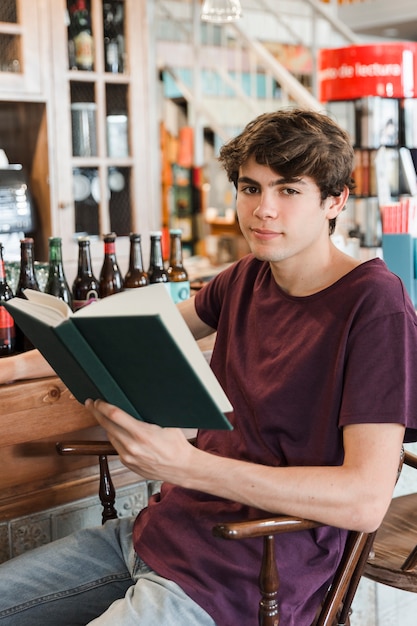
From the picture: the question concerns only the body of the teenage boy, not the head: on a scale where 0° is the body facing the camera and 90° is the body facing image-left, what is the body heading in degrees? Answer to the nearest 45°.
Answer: approximately 45°

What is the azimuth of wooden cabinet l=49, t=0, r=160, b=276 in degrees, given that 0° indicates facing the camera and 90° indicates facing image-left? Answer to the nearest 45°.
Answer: approximately 0°

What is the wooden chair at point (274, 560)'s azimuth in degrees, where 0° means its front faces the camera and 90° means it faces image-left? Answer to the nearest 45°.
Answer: approximately 45°

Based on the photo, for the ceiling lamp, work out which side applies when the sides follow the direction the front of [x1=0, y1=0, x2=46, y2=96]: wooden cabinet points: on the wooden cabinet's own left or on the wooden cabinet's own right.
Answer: on the wooden cabinet's own left

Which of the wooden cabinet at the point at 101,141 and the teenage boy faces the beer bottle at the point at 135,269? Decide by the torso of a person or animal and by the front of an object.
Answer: the wooden cabinet

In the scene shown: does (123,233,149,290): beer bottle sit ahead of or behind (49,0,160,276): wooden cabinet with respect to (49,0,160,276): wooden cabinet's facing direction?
ahead

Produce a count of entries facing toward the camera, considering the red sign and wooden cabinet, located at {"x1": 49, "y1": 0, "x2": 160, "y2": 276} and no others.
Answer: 2

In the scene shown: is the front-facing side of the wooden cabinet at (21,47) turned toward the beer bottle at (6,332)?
yes

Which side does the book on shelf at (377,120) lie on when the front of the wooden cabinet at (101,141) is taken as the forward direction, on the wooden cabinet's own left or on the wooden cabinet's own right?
on the wooden cabinet's own left

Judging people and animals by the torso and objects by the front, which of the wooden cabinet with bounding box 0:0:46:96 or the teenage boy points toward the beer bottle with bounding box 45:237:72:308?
the wooden cabinet
